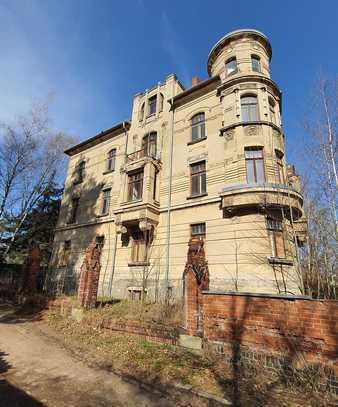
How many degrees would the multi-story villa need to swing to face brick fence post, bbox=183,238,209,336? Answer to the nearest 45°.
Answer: approximately 45° to its left

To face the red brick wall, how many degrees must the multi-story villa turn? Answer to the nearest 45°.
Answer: approximately 45° to its left

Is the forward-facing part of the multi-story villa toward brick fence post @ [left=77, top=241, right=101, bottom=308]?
yes

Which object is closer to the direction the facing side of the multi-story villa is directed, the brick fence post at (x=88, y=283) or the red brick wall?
the brick fence post

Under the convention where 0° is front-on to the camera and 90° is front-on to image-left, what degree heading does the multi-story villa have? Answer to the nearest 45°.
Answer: approximately 45°
